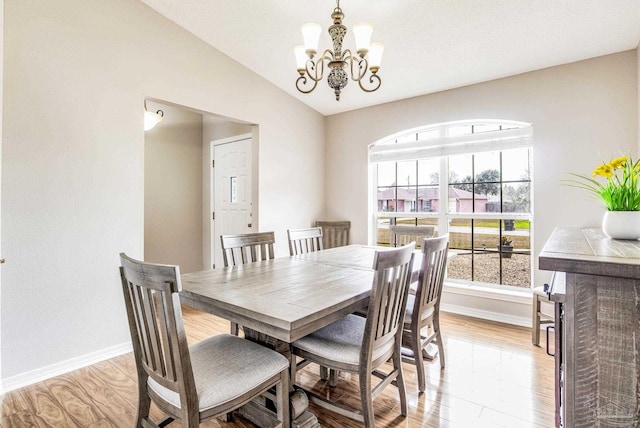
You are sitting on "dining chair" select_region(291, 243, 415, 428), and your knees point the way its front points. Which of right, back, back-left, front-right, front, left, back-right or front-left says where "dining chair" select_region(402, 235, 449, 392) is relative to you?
right

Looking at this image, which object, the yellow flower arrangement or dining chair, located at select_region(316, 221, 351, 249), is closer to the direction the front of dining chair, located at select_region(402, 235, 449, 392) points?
the dining chair

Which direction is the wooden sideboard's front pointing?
to the viewer's left

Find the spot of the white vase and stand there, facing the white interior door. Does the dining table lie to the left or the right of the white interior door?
left

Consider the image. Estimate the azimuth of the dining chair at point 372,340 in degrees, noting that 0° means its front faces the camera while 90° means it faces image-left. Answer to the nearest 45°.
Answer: approximately 135°

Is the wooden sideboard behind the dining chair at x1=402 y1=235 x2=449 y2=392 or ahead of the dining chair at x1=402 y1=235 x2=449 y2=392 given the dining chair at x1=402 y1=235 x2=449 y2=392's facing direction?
behind

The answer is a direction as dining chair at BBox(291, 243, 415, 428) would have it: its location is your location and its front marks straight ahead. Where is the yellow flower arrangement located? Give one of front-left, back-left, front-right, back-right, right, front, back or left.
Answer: back-right

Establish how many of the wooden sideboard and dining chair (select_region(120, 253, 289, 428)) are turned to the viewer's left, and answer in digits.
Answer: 1

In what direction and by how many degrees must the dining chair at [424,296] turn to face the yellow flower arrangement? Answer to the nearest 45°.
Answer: approximately 180°

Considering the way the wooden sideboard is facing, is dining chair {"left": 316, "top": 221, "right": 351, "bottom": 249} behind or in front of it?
in front
